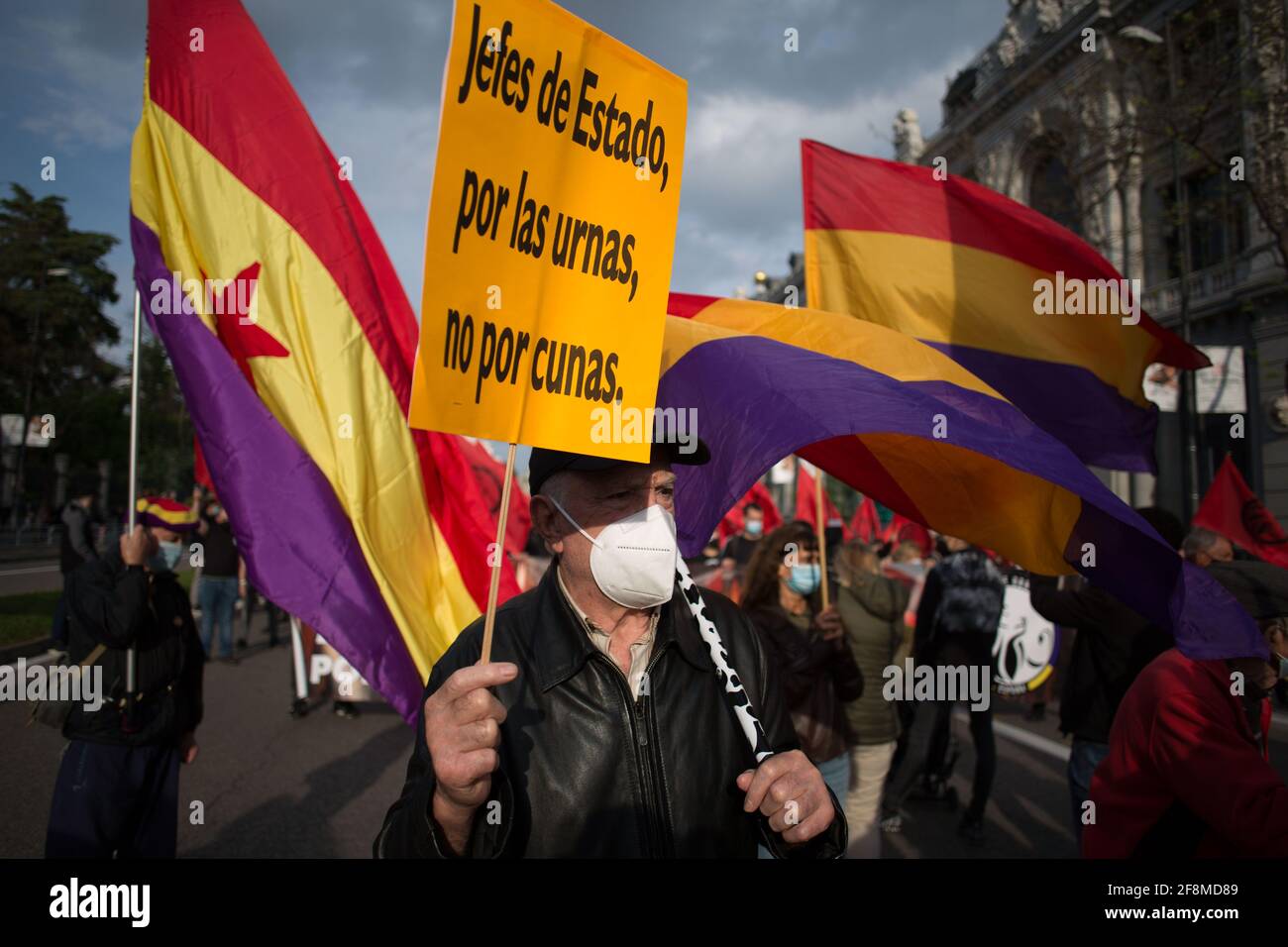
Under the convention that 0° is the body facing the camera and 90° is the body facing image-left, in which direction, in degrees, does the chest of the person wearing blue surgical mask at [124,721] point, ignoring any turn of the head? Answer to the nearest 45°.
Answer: approximately 315°

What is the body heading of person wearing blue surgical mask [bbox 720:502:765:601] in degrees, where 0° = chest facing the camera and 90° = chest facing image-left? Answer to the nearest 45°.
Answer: approximately 0°

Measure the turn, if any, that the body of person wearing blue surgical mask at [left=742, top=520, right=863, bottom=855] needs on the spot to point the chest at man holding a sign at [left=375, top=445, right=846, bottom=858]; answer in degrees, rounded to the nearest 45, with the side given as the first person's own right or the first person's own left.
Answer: approximately 45° to the first person's own right

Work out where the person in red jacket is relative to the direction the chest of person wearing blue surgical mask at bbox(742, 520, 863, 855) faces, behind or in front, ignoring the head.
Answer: in front

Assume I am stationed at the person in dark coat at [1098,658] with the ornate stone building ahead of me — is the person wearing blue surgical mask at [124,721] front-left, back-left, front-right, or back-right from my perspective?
back-left

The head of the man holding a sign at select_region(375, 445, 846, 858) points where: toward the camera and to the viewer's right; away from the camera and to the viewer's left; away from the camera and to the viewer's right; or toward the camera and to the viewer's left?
toward the camera and to the viewer's right

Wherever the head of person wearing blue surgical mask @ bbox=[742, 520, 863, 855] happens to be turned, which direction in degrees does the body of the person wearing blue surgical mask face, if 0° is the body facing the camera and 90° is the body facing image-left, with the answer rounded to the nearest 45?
approximately 315°
